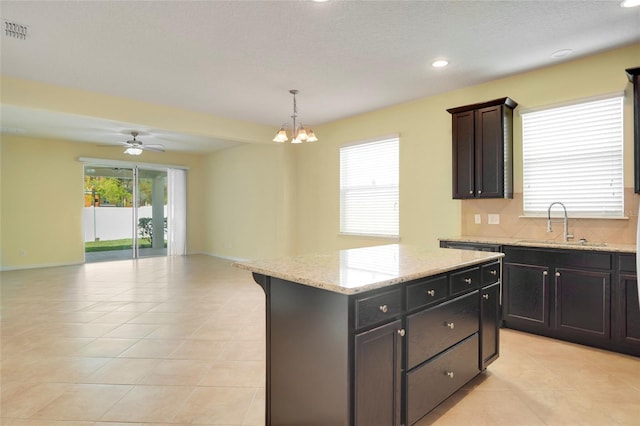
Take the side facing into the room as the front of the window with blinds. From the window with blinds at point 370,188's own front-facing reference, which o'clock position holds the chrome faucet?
The chrome faucet is roughly at 9 o'clock from the window with blinds.

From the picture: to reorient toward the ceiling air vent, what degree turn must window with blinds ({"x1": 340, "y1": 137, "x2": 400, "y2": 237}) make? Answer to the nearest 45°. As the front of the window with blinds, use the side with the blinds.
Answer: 0° — it already faces it

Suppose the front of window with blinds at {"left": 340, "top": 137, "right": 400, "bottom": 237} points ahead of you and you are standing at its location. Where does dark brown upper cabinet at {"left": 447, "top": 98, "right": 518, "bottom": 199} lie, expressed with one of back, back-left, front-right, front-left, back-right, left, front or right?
left

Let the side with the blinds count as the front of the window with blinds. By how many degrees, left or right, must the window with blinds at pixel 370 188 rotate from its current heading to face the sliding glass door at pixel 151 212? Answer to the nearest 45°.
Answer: approximately 90° to its right

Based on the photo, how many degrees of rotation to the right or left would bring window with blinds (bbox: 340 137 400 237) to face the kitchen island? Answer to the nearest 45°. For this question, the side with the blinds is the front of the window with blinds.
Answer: approximately 45° to its left

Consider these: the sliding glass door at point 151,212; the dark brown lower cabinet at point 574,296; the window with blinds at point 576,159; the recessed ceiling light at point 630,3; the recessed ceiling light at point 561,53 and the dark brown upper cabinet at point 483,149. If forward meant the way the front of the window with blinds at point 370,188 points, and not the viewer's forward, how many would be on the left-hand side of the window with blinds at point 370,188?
5

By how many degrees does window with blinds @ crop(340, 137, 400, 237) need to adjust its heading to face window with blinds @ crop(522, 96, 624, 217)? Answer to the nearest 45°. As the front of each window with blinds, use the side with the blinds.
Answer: approximately 90° to its left

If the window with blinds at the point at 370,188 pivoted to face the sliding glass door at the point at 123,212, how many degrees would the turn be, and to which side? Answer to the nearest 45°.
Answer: approximately 45° to its right

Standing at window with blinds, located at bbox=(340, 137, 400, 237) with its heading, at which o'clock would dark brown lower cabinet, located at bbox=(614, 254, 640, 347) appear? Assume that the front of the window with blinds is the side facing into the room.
The dark brown lower cabinet is roughly at 9 o'clock from the window with blinds.

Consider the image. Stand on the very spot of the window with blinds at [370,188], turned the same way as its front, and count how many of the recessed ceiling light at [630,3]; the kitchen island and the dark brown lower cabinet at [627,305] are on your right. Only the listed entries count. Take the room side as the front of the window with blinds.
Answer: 0

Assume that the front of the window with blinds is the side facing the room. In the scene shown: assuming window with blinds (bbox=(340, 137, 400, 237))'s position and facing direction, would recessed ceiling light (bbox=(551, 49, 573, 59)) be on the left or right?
on its left

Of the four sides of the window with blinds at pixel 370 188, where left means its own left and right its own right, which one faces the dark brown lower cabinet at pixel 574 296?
left

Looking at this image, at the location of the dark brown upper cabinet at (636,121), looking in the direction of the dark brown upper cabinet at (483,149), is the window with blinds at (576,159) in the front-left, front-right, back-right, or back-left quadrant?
front-right
